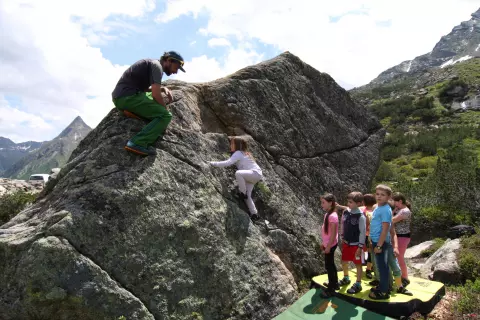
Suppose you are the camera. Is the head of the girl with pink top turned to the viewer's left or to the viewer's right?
to the viewer's left

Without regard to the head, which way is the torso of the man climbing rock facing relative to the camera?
to the viewer's right

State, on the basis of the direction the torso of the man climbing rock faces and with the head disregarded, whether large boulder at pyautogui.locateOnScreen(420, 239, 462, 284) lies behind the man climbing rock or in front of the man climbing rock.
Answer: in front

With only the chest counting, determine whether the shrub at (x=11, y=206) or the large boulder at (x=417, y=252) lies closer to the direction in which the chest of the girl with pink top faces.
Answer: the shrub

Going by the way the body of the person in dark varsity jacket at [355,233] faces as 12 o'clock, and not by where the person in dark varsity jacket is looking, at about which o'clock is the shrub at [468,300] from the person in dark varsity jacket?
The shrub is roughly at 7 o'clock from the person in dark varsity jacket.

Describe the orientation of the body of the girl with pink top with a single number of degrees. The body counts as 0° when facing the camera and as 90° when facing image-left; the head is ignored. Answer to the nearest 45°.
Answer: approximately 90°

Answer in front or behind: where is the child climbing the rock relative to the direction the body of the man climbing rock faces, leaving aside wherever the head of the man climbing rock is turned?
in front

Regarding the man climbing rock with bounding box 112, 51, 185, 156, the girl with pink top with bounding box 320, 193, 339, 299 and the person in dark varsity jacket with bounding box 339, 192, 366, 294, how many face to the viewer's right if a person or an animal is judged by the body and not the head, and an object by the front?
1

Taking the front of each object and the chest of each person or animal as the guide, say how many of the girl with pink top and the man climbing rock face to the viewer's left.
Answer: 1

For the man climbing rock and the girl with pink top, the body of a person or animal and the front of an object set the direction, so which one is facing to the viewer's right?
the man climbing rock
